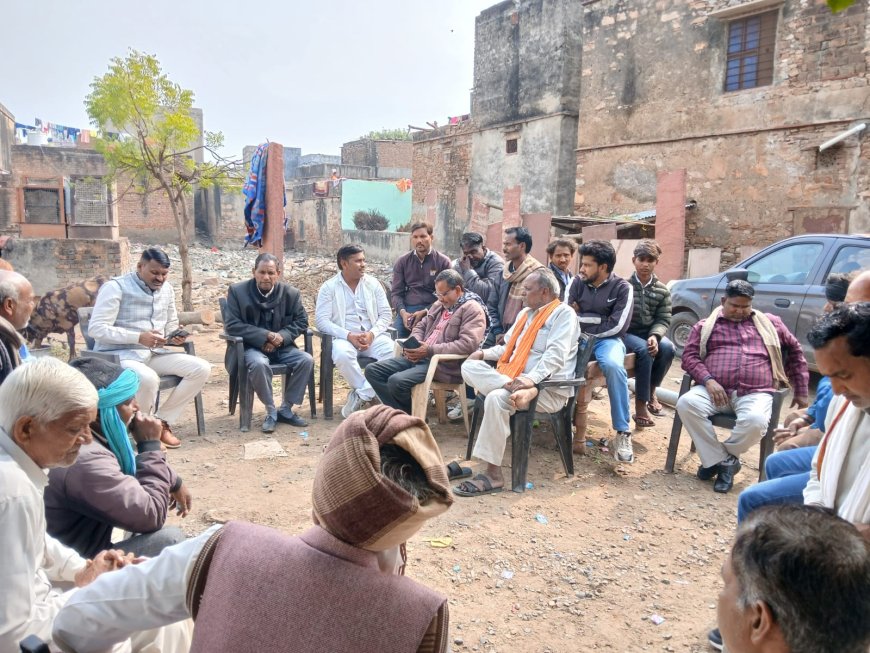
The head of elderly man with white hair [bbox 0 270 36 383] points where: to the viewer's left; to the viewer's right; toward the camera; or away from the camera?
to the viewer's right

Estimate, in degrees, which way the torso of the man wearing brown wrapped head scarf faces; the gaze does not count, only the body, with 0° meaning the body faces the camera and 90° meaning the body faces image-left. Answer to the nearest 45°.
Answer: approximately 180°

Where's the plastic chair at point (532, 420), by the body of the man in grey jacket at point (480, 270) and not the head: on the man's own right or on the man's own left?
on the man's own left

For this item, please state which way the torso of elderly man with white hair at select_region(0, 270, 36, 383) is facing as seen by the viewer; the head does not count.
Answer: to the viewer's right

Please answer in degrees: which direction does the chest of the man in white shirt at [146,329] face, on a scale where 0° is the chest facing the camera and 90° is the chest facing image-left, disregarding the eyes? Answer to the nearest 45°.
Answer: approximately 315°

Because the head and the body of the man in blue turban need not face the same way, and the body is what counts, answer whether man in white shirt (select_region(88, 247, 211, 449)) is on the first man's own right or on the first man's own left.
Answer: on the first man's own left

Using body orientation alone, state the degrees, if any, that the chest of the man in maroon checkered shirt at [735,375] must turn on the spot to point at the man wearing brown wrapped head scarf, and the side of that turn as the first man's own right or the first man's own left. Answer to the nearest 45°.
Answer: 0° — they already face them

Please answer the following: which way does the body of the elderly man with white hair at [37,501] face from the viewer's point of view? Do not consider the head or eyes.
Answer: to the viewer's right

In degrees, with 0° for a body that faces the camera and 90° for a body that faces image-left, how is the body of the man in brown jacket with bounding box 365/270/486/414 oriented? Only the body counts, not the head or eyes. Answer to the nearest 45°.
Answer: approximately 45°

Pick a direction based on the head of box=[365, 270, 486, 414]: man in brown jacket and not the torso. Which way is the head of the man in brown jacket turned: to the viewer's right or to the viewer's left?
to the viewer's left

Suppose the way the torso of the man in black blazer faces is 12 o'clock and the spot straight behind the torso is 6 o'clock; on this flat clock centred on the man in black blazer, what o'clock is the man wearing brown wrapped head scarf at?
The man wearing brown wrapped head scarf is roughly at 12 o'clock from the man in black blazer.

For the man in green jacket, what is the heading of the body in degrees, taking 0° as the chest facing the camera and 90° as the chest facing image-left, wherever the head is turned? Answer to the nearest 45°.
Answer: approximately 0°
